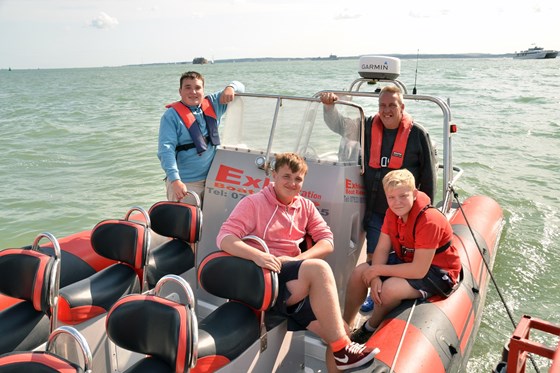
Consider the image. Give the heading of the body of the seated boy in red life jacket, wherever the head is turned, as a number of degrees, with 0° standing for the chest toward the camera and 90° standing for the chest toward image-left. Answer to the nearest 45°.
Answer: approximately 45°
